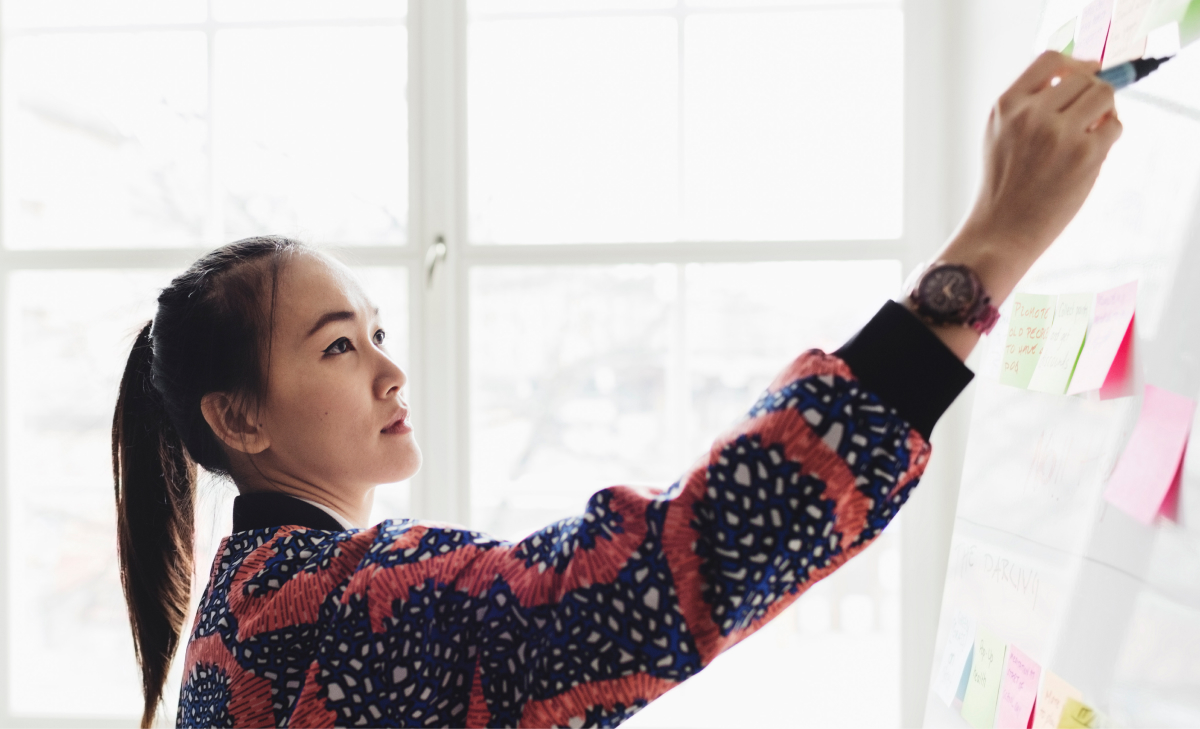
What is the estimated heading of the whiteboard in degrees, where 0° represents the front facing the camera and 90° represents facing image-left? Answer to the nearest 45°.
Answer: approximately 45°

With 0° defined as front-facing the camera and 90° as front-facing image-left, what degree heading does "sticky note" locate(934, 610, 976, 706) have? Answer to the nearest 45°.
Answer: approximately 45°

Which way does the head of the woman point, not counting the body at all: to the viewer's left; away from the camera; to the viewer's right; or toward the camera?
to the viewer's right
